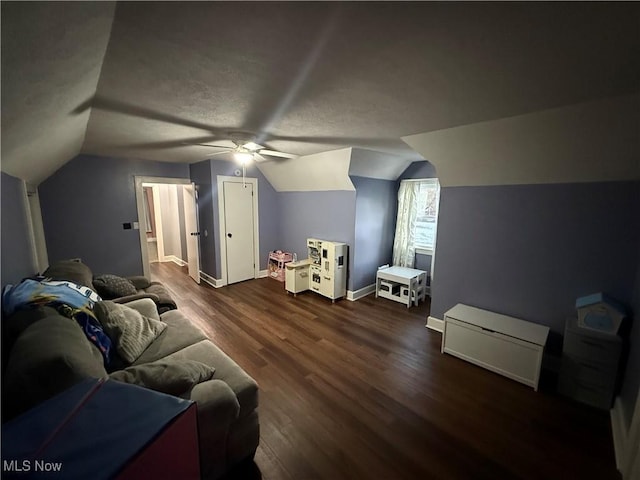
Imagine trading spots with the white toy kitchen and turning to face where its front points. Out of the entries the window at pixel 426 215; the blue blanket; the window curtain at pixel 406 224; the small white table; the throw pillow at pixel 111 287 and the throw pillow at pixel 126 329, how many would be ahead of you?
3

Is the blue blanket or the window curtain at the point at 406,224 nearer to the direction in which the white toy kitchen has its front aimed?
the blue blanket

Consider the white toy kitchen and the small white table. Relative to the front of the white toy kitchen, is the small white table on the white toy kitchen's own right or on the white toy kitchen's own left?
on the white toy kitchen's own left

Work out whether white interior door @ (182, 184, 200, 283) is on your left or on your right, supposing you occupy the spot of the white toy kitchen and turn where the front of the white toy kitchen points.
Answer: on your right

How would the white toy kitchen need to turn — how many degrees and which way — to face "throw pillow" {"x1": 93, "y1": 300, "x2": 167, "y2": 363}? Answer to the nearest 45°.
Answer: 0° — it already faces it

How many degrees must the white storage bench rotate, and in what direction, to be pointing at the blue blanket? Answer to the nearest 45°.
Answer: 0° — it already faces it

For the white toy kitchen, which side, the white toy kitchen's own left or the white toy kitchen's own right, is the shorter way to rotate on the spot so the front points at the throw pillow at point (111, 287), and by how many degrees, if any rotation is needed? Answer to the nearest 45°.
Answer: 0° — it already faces it

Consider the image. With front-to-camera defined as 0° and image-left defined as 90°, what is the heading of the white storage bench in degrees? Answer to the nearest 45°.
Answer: approximately 45°

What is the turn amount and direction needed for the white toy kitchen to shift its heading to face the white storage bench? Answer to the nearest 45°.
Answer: approximately 90° to its left

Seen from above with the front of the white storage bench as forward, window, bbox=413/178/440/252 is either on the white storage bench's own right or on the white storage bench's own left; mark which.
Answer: on the white storage bench's own right

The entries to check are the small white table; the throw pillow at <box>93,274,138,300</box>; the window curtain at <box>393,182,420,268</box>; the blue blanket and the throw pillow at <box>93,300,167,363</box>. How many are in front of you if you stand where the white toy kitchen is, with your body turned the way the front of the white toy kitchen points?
3

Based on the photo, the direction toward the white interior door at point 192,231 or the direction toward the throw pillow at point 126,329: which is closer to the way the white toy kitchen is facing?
the throw pillow
